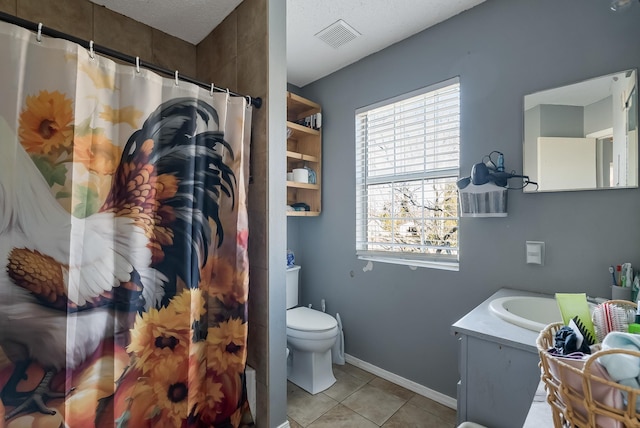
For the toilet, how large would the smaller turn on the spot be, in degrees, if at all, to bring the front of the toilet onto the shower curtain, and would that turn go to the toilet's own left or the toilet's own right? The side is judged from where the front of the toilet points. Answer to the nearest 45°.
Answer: approximately 90° to the toilet's own right

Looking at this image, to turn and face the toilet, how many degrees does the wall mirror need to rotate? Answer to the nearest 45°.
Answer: approximately 45° to its right

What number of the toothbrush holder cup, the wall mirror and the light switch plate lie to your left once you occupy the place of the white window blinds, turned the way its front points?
3

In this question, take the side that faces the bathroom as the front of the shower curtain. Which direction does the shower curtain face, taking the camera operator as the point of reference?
facing the viewer and to the right of the viewer

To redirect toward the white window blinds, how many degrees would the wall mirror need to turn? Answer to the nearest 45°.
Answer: approximately 45° to its right

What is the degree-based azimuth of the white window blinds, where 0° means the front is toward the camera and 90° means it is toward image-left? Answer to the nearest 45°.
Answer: approximately 45°

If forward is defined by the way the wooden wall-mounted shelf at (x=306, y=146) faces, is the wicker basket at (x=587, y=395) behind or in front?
in front

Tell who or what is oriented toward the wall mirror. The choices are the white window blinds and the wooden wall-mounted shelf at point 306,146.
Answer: the wooden wall-mounted shelf

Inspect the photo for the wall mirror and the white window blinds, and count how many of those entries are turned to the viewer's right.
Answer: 0

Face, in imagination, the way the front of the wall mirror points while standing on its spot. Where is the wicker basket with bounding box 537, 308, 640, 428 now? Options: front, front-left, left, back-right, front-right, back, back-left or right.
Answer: front-left
